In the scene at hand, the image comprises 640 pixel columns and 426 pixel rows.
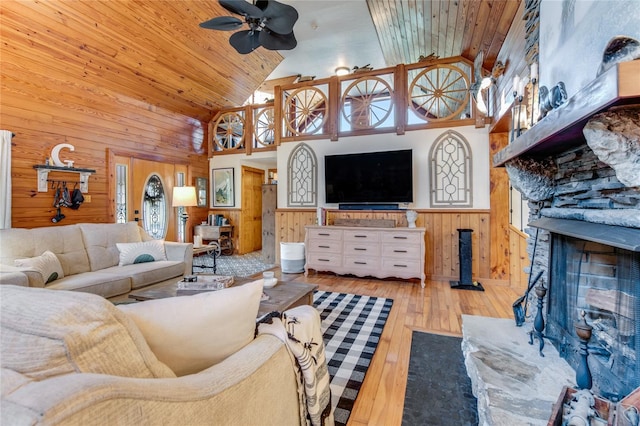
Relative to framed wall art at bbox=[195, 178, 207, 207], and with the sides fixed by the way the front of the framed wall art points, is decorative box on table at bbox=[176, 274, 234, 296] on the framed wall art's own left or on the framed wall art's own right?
on the framed wall art's own right

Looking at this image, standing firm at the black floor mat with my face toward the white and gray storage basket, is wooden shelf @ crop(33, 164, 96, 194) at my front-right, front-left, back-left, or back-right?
front-left

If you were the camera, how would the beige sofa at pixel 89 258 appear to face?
facing the viewer and to the right of the viewer

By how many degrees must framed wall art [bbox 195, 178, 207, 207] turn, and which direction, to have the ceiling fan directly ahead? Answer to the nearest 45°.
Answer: approximately 45° to its right

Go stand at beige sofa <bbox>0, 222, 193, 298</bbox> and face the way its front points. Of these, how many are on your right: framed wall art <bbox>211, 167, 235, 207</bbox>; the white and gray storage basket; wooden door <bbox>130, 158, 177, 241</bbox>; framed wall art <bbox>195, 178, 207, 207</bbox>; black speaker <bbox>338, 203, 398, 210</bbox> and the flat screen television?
0

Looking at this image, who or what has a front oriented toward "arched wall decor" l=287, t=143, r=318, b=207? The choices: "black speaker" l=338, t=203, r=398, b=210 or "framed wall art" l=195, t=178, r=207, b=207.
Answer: the framed wall art

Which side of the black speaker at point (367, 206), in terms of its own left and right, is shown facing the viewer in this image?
front

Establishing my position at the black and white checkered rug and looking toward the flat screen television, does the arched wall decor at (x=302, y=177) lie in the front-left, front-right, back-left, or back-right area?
front-left

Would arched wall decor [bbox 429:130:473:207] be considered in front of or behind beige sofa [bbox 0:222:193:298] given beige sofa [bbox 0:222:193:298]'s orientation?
in front

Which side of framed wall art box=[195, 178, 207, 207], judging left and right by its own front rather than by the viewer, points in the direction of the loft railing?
front

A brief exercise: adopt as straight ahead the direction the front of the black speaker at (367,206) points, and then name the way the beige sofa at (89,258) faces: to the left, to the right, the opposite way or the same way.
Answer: to the left
